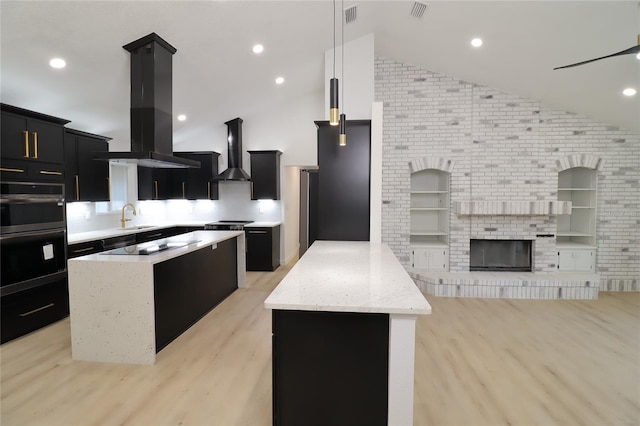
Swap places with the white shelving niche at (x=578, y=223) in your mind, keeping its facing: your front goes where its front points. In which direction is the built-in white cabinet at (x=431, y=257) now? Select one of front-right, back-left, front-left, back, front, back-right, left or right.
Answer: front-right

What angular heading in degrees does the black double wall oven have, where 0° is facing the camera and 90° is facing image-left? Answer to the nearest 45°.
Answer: approximately 315°

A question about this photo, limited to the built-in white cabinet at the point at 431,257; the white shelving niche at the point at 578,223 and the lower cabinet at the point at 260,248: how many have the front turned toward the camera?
3

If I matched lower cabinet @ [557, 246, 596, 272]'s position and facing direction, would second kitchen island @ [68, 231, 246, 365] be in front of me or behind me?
in front

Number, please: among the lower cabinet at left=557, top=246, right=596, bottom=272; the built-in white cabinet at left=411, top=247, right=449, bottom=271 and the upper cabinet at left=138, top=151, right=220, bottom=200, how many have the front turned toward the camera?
3

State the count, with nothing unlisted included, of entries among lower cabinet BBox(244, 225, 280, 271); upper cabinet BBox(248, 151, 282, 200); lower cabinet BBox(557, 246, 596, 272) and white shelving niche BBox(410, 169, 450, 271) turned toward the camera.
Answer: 4

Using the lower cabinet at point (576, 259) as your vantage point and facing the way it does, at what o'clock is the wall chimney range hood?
The wall chimney range hood is roughly at 2 o'clock from the lower cabinet.

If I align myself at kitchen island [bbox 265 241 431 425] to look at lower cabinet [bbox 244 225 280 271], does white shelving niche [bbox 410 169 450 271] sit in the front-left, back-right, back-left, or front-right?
front-right

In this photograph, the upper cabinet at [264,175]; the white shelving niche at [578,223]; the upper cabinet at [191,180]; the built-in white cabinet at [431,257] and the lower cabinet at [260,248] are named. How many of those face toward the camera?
5

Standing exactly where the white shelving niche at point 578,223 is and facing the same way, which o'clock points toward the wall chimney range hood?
The wall chimney range hood is roughly at 2 o'clock from the white shelving niche.

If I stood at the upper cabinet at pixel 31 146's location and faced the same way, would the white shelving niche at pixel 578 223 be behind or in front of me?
in front

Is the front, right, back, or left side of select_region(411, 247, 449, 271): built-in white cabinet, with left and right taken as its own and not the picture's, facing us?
front

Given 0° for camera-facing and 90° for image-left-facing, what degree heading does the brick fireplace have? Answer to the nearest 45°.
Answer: approximately 0°

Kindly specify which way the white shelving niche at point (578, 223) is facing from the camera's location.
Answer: facing the viewer
